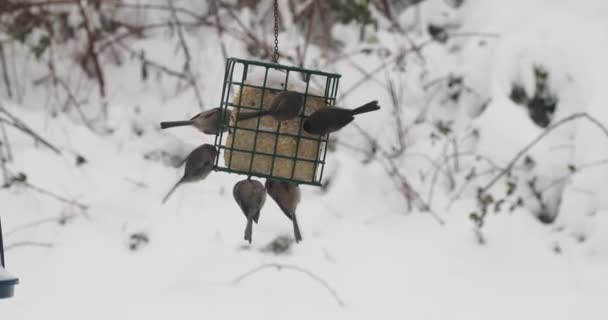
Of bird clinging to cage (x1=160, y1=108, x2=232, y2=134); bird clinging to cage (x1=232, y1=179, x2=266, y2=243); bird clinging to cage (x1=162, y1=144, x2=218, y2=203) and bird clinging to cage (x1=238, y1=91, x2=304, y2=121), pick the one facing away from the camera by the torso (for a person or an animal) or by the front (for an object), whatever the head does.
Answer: bird clinging to cage (x1=232, y1=179, x2=266, y2=243)

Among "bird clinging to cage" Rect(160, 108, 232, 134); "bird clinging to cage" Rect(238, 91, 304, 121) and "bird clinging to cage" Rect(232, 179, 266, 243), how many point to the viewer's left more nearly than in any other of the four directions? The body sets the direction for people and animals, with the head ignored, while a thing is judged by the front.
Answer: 0

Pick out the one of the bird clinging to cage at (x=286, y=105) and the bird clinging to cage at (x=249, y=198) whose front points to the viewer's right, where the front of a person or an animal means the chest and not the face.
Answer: the bird clinging to cage at (x=286, y=105)

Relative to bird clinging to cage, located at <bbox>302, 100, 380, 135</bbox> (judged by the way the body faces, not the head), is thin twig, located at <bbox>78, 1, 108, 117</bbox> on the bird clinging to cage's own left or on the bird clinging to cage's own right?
on the bird clinging to cage's own right

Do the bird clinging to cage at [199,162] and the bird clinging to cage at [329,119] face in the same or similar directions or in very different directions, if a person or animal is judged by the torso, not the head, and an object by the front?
very different directions

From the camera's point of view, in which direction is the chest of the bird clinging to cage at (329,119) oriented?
to the viewer's left

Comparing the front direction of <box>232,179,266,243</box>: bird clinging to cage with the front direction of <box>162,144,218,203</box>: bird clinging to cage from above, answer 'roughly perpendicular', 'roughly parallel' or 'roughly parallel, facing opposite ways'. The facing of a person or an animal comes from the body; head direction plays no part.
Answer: roughly perpendicular

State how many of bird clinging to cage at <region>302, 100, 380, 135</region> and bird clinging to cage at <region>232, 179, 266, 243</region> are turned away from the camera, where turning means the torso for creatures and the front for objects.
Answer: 1

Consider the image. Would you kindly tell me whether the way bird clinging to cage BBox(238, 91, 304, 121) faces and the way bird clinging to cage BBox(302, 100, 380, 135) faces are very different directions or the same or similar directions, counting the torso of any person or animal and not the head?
very different directions

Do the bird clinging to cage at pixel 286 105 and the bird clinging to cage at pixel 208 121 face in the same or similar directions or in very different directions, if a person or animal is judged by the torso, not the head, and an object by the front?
same or similar directions

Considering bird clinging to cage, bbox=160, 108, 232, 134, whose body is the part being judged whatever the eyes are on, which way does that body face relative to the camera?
to the viewer's right

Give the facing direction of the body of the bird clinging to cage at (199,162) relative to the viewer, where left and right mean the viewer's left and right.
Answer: facing to the right of the viewer

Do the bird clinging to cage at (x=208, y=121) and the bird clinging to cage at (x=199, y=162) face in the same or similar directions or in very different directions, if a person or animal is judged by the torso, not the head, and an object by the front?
same or similar directions
